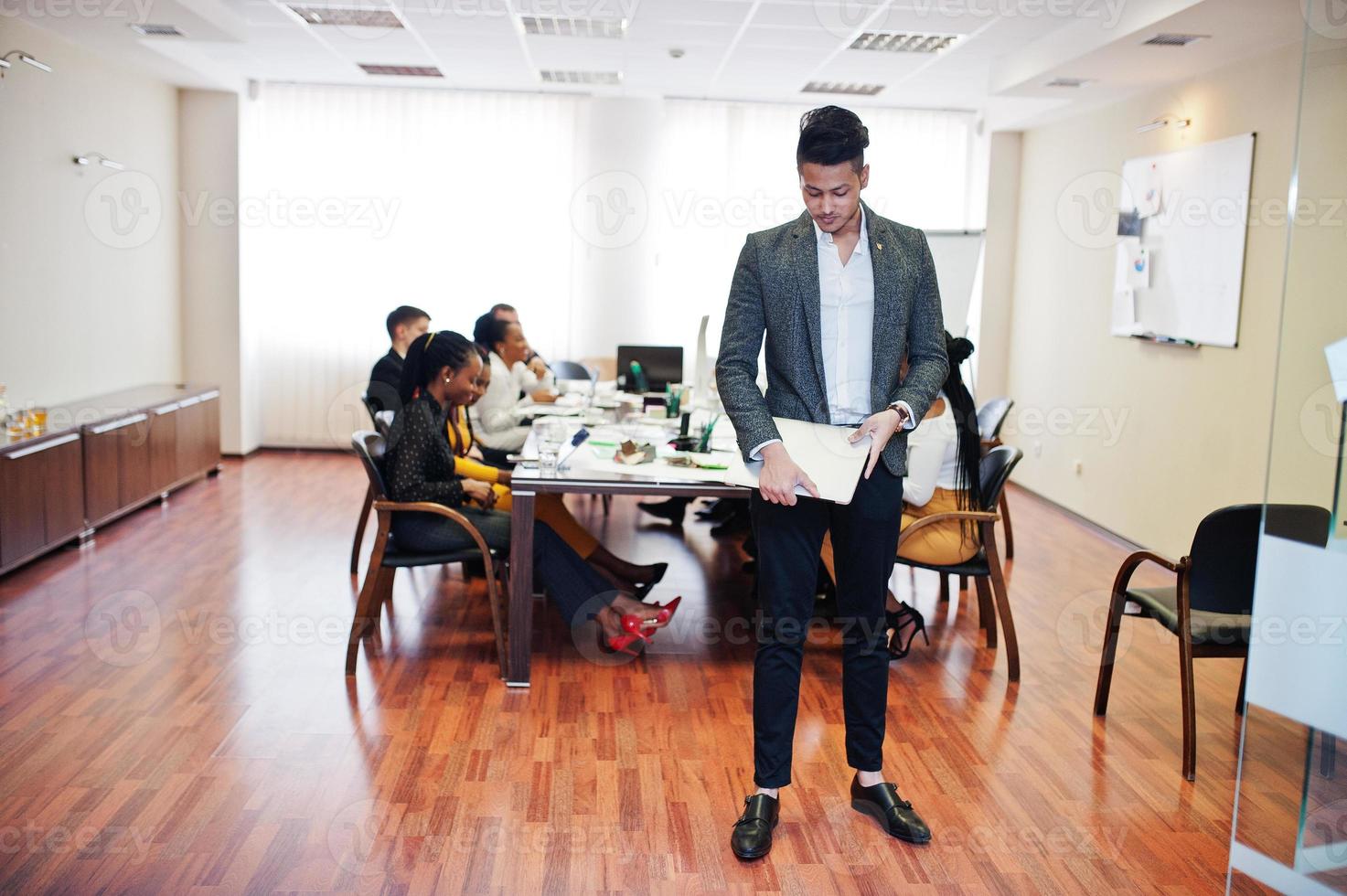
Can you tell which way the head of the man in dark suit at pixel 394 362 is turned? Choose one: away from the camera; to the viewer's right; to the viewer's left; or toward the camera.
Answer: to the viewer's right

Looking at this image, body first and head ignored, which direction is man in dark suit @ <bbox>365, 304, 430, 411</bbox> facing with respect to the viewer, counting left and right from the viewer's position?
facing to the right of the viewer

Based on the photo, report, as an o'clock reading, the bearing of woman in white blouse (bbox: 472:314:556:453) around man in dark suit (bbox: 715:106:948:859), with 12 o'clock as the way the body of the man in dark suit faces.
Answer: The woman in white blouse is roughly at 5 o'clock from the man in dark suit.

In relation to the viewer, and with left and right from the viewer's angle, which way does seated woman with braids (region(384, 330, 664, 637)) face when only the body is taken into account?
facing to the right of the viewer

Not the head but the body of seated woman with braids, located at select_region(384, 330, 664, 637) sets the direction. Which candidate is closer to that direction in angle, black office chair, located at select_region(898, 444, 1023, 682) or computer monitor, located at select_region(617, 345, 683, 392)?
the black office chair

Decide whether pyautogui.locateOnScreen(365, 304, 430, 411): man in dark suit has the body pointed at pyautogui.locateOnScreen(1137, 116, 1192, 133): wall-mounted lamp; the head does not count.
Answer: yes

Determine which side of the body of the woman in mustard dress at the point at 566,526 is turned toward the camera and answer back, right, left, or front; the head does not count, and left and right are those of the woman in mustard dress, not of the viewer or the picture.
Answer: right

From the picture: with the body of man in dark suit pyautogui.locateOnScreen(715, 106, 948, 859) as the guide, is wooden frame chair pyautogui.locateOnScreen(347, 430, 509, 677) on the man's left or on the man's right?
on the man's right

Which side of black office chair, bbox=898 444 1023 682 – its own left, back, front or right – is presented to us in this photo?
left

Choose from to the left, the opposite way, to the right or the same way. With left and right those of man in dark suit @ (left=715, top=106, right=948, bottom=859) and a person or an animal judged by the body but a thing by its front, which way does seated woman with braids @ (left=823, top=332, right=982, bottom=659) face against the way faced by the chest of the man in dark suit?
to the right

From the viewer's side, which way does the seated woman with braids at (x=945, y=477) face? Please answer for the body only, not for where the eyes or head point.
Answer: to the viewer's left
